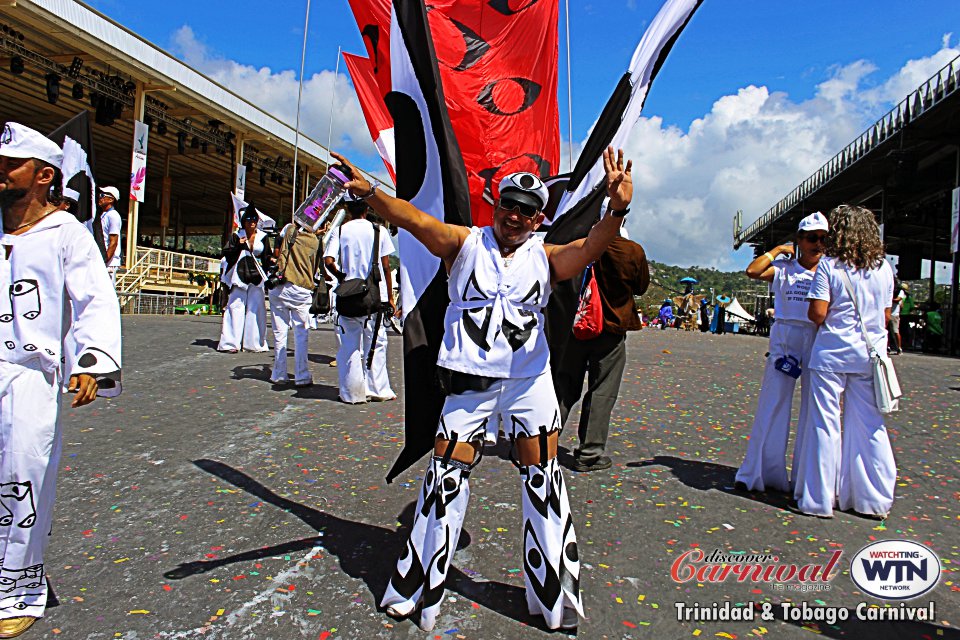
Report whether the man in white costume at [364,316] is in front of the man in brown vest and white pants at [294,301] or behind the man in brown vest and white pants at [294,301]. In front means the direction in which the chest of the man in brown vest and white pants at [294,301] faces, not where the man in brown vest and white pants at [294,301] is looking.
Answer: behind

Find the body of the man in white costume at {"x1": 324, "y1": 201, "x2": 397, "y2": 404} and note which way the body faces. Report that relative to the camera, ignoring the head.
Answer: away from the camera

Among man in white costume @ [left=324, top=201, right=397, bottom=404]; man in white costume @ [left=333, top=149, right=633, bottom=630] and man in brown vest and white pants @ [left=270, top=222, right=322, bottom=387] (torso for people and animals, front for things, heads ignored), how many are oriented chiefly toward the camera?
1

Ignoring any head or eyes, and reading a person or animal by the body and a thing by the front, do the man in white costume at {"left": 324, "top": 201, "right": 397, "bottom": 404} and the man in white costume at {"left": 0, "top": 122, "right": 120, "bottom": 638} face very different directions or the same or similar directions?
very different directions

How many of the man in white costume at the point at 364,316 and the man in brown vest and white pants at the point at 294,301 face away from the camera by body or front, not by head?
2

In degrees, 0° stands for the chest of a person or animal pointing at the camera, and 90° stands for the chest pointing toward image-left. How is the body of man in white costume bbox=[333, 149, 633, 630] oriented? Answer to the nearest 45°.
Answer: approximately 0°

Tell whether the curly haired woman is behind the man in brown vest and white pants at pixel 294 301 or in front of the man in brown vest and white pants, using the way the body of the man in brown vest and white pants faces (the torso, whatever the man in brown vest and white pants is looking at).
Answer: behind

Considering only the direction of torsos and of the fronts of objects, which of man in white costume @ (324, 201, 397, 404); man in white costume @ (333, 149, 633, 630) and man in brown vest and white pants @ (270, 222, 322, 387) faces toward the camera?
man in white costume @ (333, 149, 633, 630)

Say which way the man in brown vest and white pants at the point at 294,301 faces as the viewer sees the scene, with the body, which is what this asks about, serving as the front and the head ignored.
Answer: away from the camera

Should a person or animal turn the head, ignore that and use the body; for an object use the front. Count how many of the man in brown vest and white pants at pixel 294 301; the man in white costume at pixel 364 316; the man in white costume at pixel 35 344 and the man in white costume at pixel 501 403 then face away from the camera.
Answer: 2

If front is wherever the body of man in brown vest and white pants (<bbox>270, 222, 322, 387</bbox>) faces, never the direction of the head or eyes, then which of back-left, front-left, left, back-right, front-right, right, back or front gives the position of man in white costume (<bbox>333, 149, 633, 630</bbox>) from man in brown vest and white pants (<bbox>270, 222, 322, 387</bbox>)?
back
